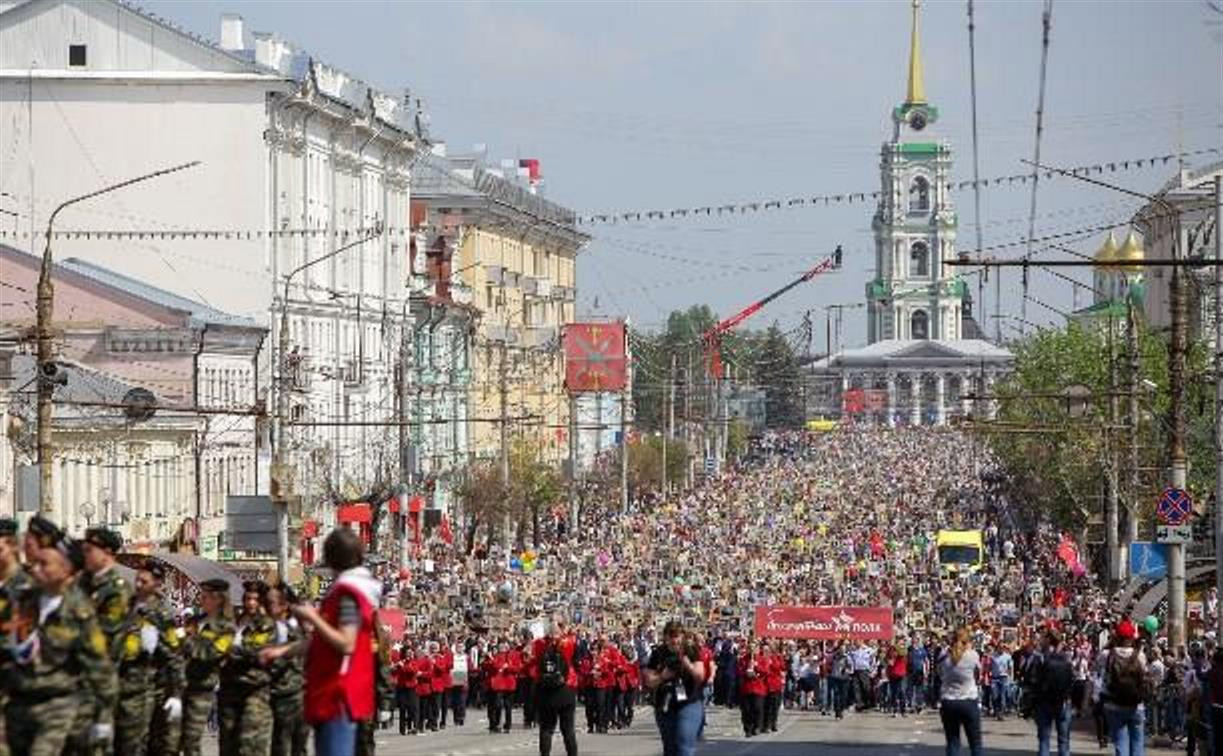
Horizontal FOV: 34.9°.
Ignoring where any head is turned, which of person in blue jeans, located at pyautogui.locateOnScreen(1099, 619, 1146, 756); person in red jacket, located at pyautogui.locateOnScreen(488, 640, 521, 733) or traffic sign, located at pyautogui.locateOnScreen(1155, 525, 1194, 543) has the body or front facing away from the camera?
the person in blue jeans

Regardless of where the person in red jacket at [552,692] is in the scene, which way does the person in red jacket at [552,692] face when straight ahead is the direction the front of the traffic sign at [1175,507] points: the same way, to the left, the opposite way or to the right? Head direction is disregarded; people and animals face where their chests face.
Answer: the opposite way

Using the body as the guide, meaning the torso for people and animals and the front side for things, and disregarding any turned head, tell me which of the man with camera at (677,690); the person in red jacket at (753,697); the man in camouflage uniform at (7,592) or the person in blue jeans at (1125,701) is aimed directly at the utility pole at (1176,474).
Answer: the person in blue jeans

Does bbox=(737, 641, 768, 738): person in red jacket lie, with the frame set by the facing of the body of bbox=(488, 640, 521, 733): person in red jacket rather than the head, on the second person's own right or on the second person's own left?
on the second person's own left

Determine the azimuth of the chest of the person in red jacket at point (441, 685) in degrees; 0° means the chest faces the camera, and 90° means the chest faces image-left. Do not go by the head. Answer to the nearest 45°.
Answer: approximately 0°

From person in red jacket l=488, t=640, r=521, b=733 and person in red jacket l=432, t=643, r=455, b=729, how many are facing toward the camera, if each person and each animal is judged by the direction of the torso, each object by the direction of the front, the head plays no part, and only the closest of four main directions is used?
2

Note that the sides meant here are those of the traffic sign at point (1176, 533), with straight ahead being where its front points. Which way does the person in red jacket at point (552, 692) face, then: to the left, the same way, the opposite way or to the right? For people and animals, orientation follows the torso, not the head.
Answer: the opposite way

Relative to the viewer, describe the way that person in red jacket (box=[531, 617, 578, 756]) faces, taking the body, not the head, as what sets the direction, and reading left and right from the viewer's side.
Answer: facing away from the viewer

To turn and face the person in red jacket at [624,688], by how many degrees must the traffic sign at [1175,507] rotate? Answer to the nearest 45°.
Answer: approximately 90° to its right
